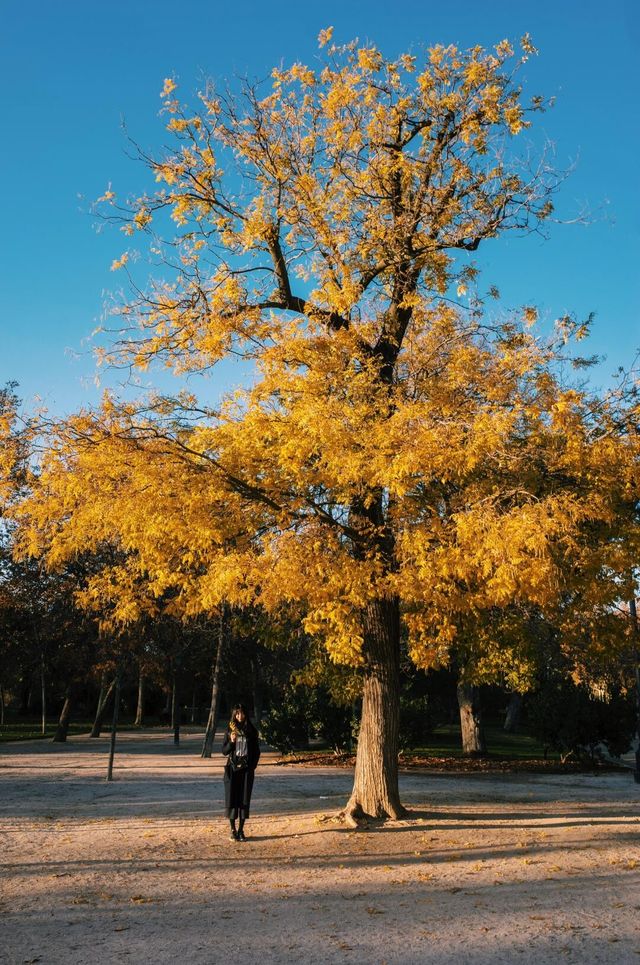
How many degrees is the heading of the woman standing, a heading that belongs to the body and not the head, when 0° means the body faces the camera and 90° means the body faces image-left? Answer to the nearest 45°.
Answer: approximately 0°
